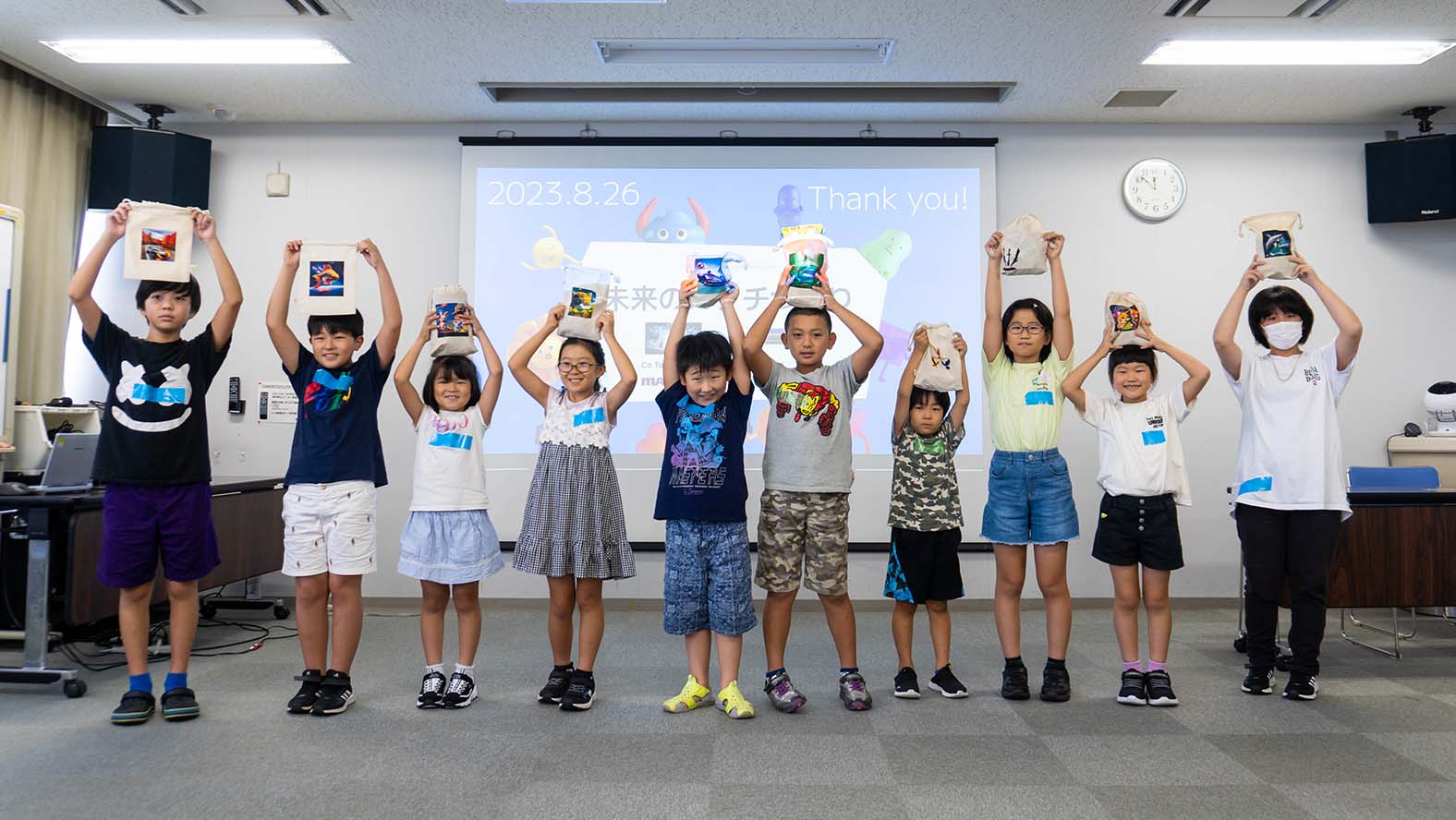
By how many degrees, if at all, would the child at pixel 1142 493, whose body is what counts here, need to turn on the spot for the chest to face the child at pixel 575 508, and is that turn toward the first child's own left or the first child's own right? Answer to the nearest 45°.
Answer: approximately 45° to the first child's own right

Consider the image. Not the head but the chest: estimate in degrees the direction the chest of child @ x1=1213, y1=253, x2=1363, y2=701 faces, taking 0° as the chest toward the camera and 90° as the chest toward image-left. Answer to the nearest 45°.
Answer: approximately 0°

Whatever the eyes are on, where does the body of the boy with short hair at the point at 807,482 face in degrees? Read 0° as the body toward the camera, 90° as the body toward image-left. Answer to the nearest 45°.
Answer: approximately 0°
